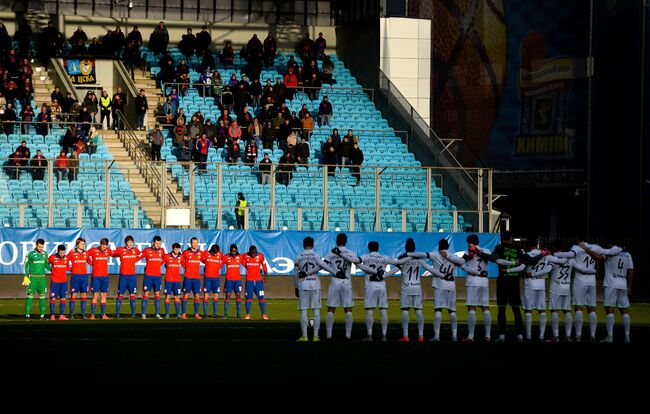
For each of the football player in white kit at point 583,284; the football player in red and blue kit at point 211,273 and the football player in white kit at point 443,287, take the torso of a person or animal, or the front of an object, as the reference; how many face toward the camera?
1

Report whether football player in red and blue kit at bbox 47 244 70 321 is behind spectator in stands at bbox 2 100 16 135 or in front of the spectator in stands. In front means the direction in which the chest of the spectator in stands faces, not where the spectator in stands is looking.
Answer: in front

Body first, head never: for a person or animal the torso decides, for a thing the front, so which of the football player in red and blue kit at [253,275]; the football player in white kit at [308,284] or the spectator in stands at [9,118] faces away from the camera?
the football player in white kit

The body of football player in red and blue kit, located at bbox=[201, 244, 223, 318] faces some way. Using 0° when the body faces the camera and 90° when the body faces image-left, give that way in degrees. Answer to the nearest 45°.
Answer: approximately 0°

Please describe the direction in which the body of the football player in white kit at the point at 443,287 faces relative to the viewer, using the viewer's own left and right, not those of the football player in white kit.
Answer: facing away from the viewer

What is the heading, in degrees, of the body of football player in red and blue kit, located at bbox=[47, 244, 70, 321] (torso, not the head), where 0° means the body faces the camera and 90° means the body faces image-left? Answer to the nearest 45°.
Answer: approximately 0°

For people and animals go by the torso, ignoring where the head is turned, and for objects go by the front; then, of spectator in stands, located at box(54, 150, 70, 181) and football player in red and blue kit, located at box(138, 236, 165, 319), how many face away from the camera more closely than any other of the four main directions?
0

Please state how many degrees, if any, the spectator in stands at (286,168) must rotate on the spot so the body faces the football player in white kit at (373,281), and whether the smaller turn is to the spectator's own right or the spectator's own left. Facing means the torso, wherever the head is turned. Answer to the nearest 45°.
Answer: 0° — they already face them

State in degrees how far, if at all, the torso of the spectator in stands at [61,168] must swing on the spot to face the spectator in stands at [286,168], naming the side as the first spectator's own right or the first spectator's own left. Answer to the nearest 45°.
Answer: approximately 90° to the first spectator's own left

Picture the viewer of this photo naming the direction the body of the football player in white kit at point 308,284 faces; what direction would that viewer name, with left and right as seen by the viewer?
facing away from the viewer

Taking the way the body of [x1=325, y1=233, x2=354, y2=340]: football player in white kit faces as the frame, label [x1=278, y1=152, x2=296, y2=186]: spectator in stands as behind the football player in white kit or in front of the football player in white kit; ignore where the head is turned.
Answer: in front

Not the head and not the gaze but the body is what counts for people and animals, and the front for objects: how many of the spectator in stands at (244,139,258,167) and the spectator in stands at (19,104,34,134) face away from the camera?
0
